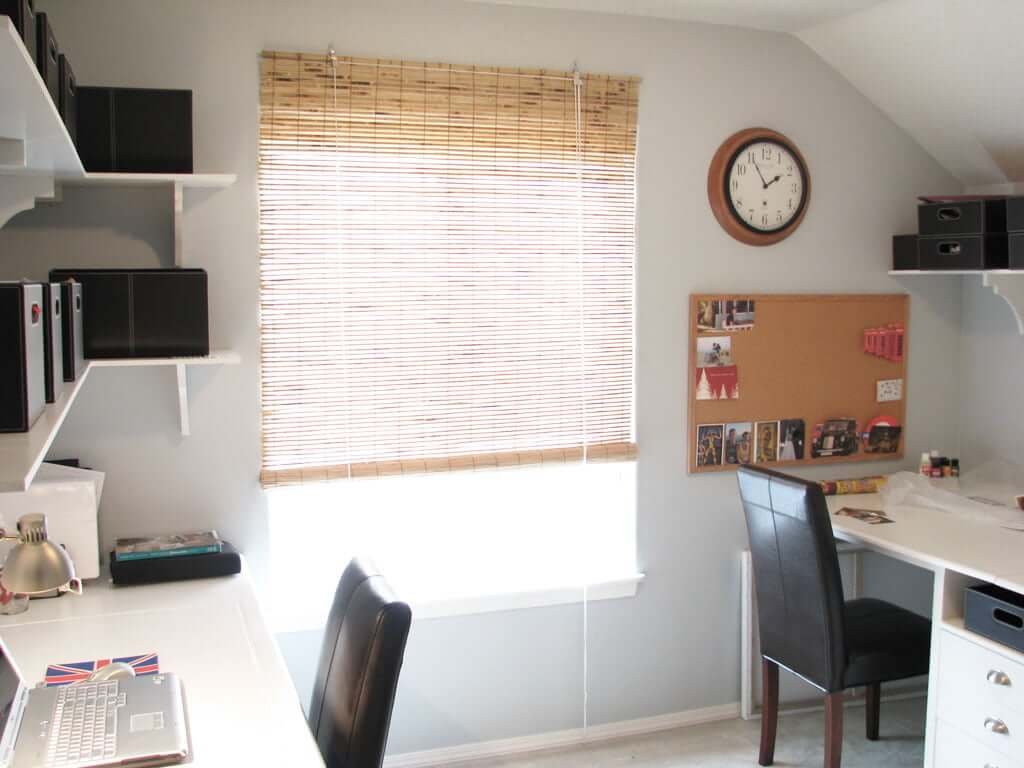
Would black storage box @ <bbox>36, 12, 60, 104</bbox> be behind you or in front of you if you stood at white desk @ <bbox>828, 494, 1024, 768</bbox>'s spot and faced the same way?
in front

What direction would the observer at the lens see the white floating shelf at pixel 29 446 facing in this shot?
facing the viewer and to the right of the viewer

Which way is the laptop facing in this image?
to the viewer's right

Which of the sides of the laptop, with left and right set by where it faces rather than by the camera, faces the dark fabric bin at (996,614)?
front

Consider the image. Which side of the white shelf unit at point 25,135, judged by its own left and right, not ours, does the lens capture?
right
